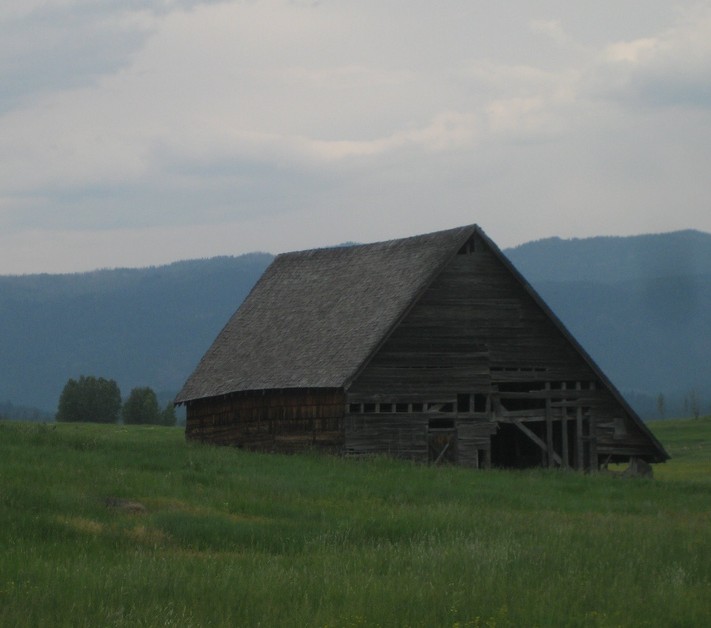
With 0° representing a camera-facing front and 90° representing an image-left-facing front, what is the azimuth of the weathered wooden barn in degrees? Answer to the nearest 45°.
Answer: approximately 315°
